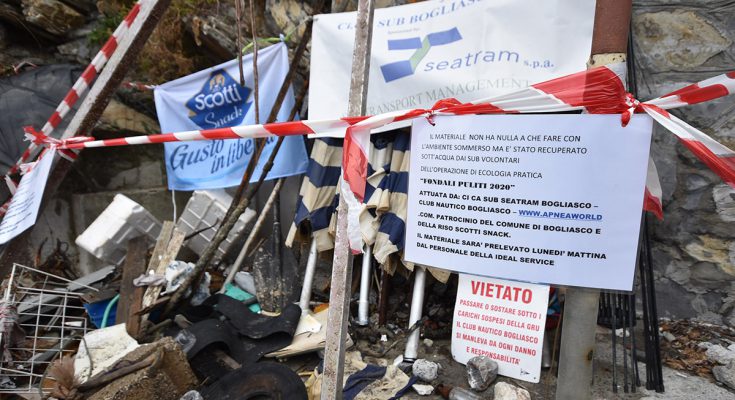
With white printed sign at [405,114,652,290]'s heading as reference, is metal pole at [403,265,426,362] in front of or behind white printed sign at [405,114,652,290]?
behind

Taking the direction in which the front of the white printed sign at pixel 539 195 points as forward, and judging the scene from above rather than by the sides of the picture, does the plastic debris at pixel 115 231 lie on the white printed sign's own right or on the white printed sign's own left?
on the white printed sign's own right

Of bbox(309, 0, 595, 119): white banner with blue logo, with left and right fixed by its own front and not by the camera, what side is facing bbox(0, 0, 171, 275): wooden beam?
right

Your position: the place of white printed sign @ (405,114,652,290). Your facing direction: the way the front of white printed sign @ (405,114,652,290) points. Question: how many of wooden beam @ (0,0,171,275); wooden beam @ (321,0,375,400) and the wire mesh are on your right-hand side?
3

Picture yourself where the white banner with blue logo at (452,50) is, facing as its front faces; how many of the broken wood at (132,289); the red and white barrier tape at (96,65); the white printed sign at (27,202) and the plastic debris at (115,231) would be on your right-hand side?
4

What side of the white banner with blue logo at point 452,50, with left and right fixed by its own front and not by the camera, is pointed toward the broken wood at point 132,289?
right

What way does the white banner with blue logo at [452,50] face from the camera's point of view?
toward the camera

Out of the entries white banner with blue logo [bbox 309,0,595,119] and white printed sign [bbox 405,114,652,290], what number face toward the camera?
2

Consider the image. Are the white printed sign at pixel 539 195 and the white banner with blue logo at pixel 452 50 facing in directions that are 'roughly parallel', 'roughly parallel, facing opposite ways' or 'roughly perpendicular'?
roughly parallel
